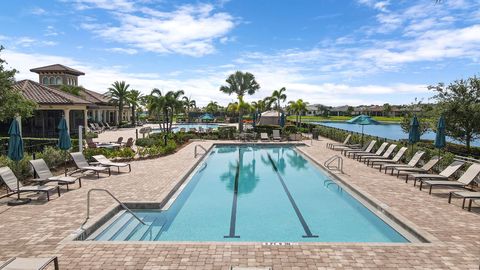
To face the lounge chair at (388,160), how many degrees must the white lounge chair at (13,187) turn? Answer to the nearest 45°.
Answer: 0° — it already faces it

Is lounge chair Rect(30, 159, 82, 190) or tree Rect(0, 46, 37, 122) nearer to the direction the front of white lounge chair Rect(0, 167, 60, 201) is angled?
the lounge chair

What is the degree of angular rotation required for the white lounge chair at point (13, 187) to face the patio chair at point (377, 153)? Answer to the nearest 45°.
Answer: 0° — it already faces it

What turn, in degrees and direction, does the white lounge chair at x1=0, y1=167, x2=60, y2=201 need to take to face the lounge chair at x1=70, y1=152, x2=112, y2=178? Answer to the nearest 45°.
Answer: approximately 45° to its left

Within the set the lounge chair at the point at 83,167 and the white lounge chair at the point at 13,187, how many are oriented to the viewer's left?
0

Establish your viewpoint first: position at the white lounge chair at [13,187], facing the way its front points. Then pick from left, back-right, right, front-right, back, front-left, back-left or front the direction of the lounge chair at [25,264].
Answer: right

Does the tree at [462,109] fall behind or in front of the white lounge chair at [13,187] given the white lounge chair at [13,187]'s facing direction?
in front

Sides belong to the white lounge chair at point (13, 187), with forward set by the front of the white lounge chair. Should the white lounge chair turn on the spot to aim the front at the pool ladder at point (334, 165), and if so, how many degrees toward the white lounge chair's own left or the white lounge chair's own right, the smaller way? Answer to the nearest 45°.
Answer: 0° — it already faces it

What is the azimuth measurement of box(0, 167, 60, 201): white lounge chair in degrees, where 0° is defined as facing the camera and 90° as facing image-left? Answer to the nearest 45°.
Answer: approximately 270°

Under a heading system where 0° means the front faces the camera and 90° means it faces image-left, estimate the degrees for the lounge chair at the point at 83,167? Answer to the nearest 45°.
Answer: approximately 315°

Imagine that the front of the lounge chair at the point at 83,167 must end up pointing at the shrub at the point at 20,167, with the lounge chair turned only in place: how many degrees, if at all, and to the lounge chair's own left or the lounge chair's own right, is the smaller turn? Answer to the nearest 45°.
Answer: approximately 135° to the lounge chair's own right

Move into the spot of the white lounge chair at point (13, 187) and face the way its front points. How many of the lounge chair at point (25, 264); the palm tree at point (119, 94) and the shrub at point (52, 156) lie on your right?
1

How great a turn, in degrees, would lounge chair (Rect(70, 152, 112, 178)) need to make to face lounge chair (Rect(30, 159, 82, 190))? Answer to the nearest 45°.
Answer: approximately 90° to its right

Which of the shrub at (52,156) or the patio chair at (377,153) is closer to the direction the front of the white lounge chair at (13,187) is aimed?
the patio chair

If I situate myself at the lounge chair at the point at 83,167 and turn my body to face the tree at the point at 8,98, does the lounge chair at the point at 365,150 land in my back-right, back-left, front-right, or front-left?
back-right
